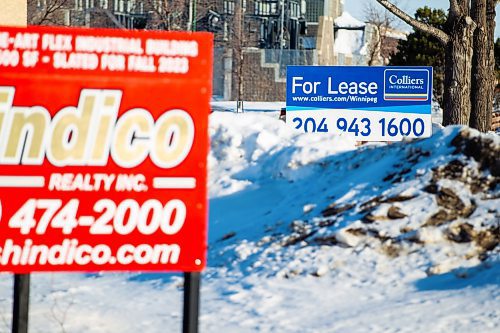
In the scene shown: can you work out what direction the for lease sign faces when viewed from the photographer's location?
facing the viewer

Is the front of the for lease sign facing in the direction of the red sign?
yes

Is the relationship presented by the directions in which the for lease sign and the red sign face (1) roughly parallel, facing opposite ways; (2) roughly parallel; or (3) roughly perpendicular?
roughly parallel

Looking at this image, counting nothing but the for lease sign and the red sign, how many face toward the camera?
2

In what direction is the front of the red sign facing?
toward the camera

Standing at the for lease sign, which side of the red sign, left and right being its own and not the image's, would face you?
back
